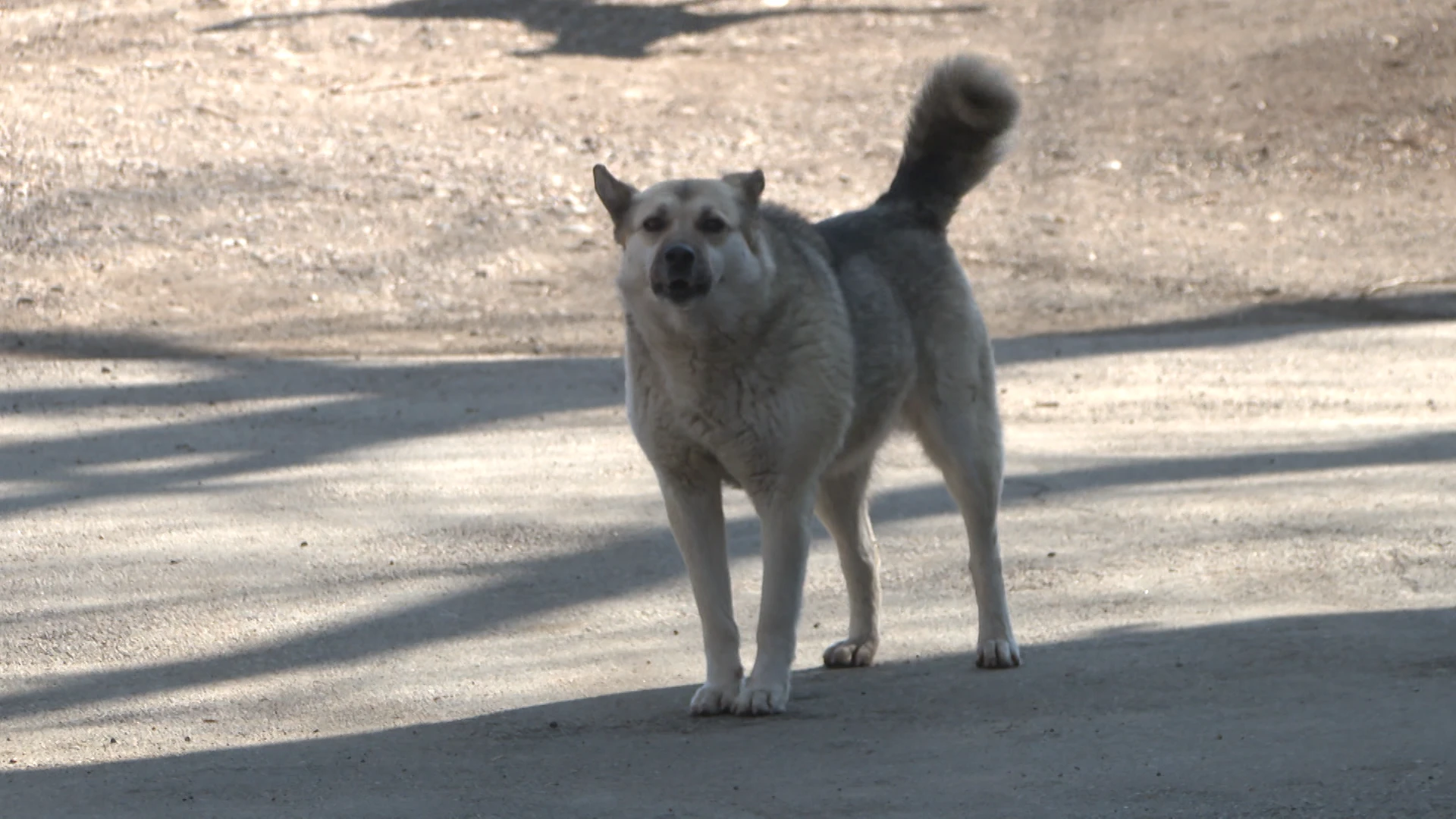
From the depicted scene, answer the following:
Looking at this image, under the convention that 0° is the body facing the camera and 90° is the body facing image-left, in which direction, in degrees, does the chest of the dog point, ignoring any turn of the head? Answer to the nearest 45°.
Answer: approximately 45°
